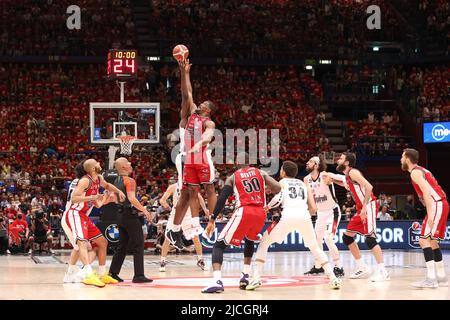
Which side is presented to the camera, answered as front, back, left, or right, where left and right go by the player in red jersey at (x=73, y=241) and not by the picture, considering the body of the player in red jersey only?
right

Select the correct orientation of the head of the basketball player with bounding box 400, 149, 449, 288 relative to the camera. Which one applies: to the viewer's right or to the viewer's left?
to the viewer's left

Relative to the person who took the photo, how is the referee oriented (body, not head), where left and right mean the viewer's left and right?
facing to the right of the viewer

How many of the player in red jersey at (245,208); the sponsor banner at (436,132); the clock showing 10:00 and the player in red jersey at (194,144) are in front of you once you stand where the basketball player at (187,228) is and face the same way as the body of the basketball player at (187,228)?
2

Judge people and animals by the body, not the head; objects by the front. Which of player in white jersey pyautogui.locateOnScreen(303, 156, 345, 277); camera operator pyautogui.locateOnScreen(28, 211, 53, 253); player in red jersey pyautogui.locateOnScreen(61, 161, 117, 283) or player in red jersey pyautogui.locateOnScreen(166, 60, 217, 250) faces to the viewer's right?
player in red jersey pyautogui.locateOnScreen(61, 161, 117, 283)

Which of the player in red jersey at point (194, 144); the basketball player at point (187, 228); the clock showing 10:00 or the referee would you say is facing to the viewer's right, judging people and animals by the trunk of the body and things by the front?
the referee

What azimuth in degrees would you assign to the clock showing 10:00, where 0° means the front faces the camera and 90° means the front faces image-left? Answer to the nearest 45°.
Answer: approximately 0°

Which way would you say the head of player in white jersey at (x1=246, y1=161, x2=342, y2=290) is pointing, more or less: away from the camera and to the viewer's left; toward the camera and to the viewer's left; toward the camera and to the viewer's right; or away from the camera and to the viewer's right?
away from the camera and to the viewer's left

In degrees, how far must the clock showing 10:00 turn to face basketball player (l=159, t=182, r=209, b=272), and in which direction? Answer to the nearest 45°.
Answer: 0° — it already faces them
